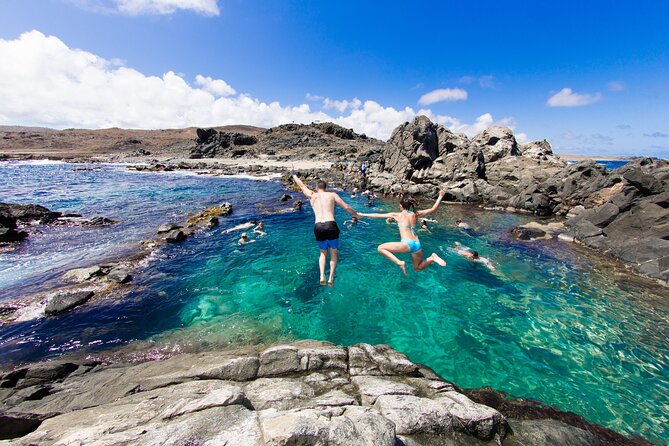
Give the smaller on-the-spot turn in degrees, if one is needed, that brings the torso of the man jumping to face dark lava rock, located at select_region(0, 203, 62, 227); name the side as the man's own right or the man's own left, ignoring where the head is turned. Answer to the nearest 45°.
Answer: approximately 45° to the man's own left

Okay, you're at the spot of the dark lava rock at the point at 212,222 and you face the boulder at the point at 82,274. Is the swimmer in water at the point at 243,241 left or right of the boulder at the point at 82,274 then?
left

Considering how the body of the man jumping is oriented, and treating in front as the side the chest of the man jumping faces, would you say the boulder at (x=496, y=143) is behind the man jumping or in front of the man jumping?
in front

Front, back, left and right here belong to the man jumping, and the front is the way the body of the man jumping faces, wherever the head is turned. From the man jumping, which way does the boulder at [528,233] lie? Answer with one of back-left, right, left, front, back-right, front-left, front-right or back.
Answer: front-right

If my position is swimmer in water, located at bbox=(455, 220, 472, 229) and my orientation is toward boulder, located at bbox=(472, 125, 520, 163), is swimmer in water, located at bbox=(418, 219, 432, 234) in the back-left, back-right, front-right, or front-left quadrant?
back-left

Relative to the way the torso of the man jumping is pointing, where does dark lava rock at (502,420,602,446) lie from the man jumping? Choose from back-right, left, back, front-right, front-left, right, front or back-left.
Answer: back-right

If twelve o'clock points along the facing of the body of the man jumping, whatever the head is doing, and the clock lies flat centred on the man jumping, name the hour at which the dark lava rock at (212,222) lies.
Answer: The dark lava rock is roughly at 11 o'clock from the man jumping.

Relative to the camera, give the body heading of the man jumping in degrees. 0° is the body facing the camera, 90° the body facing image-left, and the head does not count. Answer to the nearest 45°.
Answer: approximately 180°

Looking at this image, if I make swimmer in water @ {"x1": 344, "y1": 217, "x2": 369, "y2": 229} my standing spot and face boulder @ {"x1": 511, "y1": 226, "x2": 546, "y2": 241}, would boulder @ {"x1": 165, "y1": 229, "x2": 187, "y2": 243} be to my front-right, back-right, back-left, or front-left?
back-right

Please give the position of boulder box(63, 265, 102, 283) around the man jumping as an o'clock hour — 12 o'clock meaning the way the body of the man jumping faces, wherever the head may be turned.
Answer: The boulder is roughly at 10 o'clock from the man jumping.

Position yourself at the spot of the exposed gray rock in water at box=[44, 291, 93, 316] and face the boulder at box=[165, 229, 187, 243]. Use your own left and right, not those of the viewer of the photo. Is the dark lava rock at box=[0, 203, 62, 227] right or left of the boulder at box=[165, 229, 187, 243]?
left

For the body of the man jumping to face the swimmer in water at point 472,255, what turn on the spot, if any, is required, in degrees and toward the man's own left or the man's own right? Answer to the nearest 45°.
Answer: approximately 45° to the man's own right

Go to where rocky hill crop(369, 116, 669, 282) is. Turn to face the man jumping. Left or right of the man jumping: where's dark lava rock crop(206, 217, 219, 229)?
right

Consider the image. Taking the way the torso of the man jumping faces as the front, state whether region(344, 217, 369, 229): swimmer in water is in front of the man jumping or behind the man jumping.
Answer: in front
